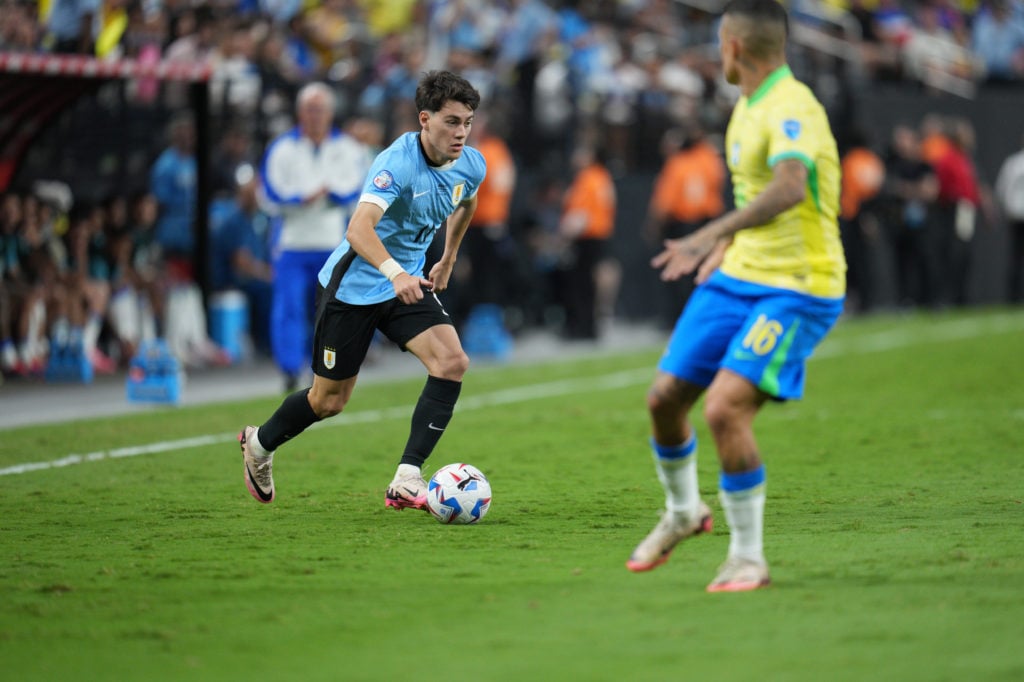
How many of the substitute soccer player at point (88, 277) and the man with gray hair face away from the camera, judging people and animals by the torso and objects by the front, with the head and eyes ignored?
0

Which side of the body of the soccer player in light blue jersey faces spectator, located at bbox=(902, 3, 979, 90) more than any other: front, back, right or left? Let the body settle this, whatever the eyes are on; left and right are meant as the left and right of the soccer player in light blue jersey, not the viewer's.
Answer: left

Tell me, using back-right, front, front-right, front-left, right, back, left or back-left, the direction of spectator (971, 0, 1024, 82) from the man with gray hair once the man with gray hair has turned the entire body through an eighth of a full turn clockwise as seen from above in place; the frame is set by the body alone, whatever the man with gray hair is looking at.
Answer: back

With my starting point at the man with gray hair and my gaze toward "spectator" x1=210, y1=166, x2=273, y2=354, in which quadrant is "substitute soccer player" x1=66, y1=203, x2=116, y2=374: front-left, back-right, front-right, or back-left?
front-left

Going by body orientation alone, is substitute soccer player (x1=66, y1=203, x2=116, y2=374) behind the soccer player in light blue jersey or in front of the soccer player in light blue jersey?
behind

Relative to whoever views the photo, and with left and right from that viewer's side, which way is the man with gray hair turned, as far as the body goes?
facing the viewer

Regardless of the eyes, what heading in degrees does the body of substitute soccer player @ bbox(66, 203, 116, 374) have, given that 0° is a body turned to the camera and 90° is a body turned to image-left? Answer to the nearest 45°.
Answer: approximately 315°

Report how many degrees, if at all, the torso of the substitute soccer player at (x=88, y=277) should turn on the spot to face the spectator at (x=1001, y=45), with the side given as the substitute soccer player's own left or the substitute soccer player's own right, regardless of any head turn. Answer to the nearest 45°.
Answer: approximately 90° to the substitute soccer player's own left

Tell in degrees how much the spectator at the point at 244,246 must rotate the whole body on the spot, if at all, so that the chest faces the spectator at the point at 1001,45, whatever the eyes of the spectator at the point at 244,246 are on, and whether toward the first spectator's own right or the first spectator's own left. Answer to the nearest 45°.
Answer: approximately 90° to the first spectator's own left

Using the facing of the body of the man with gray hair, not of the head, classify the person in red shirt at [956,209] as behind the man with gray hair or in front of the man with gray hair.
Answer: behind

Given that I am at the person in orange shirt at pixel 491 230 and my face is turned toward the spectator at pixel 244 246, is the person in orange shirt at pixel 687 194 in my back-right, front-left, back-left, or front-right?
back-left

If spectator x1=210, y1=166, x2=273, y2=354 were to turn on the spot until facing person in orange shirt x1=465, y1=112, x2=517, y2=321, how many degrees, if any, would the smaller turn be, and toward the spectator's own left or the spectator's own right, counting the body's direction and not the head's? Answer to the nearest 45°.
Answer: approximately 90° to the spectator's own left

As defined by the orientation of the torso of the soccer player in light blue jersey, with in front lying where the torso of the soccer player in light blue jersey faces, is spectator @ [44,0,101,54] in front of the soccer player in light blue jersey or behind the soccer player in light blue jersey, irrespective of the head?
behind

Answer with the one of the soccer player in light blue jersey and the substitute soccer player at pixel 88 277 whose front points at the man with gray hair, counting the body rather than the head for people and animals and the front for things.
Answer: the substitute soccer player
